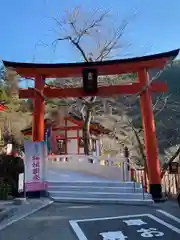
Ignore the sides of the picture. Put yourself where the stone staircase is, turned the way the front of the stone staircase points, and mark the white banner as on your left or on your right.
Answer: on your right

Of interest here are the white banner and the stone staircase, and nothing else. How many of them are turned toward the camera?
2

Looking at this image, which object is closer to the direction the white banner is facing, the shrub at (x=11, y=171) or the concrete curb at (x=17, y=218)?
the concrete curb

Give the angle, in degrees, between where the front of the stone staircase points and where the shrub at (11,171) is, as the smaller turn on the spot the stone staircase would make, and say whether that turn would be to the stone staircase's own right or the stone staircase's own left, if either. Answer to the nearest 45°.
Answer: approximately 135° to the stone staircase's own right

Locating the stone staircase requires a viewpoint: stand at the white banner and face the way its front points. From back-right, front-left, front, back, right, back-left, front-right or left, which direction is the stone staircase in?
left

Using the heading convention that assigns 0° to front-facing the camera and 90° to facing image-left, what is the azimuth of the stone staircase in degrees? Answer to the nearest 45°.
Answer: approximately 0°

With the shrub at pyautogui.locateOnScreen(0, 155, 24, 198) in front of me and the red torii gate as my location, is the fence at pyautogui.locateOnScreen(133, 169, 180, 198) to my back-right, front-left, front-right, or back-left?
back-right

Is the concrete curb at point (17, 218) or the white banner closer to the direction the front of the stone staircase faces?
the concrete curb
